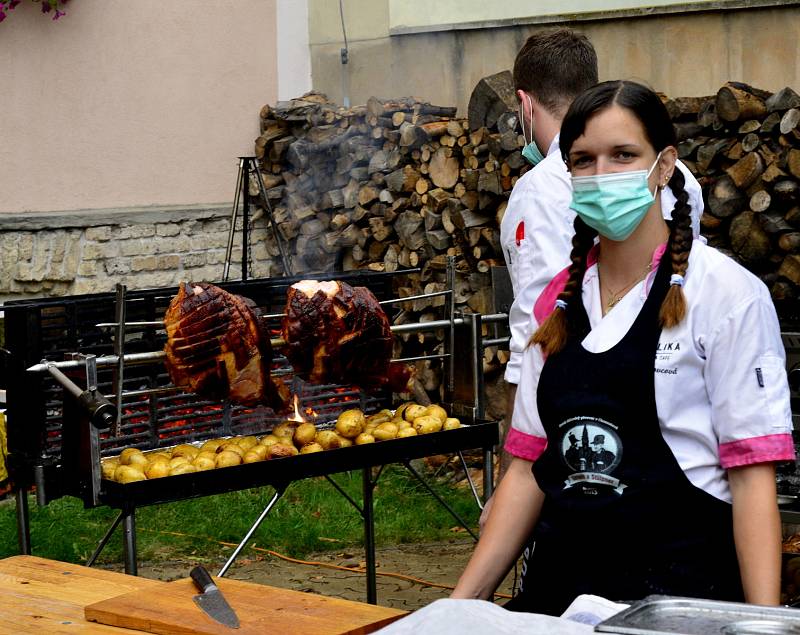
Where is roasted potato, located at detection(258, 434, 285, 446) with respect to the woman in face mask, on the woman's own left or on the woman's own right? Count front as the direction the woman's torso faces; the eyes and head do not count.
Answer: on the woman's own right

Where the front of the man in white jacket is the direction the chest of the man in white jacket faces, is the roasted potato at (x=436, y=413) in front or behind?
in front

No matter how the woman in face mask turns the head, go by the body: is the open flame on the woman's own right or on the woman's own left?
on the woman's own right

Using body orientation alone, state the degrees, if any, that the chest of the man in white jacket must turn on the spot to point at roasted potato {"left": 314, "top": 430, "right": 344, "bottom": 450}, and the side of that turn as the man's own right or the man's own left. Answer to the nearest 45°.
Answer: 0° — they already face it

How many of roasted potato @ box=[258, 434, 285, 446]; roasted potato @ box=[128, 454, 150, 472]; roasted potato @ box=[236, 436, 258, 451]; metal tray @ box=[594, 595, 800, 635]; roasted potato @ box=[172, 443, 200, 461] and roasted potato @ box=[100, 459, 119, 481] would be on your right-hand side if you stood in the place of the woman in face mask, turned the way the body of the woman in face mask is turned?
5

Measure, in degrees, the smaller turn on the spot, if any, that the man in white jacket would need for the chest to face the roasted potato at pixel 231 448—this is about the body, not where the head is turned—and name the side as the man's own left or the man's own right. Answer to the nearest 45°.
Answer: approximately 45° to the man's own left

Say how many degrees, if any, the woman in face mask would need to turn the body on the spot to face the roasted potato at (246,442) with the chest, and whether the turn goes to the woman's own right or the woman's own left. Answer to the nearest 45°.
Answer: approximately 90° to the woman's own right

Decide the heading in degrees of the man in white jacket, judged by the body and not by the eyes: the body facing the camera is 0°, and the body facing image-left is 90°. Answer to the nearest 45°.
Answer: approximately 135°

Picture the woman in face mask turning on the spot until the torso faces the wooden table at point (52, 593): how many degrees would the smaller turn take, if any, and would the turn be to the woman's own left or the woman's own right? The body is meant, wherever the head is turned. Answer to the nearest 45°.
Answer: approximately 45° to the woman's own right

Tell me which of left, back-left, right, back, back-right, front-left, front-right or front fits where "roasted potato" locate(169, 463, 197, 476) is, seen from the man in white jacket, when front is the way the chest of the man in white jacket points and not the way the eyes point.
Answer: front-left

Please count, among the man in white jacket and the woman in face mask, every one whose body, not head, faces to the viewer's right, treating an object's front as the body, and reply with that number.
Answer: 0

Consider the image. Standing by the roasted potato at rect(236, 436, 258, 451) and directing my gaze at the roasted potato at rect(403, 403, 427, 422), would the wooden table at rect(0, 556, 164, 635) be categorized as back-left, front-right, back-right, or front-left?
back-right
